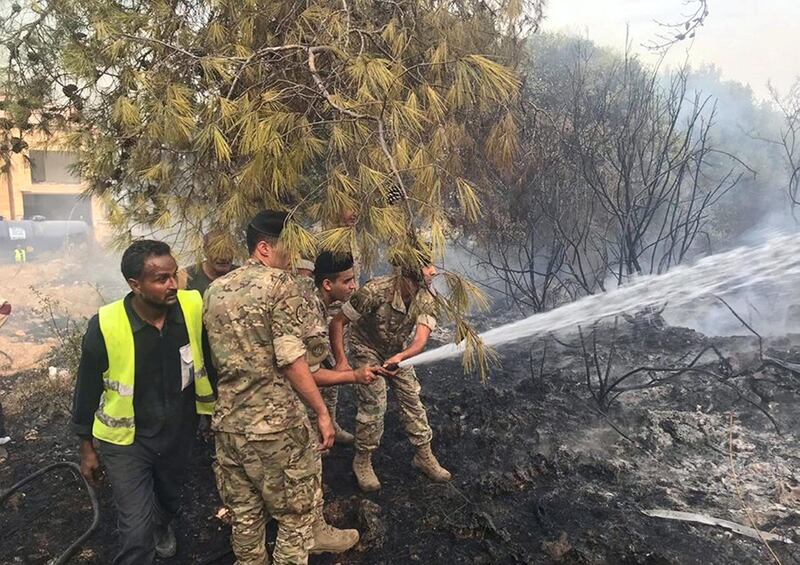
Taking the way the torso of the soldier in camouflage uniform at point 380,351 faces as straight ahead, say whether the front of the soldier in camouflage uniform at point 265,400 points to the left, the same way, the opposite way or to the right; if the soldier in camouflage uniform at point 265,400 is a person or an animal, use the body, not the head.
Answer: to the left

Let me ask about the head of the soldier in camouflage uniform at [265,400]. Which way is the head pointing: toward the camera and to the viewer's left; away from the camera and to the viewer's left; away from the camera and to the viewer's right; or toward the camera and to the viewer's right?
away from the camera and to the viewer's right

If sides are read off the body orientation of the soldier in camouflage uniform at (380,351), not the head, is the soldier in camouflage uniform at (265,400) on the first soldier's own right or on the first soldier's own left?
on the first soldier's own right

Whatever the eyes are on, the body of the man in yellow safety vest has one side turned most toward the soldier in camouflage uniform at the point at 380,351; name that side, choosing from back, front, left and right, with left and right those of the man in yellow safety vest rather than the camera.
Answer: left

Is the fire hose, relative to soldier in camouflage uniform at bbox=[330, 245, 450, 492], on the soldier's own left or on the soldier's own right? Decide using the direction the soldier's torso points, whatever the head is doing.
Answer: on the soldier's own right

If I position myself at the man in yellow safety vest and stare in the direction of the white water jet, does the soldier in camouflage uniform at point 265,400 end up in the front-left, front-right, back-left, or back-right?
front-right

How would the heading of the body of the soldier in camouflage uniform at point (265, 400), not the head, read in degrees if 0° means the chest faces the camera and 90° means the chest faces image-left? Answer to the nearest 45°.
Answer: approximately 225°

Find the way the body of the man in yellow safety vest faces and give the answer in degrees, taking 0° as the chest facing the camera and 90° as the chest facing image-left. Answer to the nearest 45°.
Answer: approximately 315°
